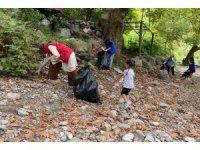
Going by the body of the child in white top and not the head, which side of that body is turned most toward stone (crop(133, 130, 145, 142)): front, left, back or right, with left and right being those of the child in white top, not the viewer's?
left

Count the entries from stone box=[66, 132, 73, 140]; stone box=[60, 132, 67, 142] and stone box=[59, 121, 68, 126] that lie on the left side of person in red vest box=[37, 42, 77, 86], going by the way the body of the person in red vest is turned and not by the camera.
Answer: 3

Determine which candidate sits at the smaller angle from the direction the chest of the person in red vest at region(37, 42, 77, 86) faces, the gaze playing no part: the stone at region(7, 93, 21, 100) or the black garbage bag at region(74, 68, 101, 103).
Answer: the stone

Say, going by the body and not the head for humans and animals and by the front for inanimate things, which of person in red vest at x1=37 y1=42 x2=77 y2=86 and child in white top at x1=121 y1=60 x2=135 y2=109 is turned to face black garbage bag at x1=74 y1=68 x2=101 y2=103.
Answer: the child in white top

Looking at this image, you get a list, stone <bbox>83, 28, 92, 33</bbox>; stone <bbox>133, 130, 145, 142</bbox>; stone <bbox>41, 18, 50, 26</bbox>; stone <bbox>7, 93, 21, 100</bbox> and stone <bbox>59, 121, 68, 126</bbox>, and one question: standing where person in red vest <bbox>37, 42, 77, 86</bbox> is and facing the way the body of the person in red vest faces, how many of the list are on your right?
2

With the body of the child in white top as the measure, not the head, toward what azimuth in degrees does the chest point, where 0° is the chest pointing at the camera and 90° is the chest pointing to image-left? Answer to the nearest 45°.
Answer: approximately 90°

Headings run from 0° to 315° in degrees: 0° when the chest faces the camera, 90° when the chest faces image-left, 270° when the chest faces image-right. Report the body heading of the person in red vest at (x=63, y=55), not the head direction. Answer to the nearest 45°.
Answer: approximately 90°

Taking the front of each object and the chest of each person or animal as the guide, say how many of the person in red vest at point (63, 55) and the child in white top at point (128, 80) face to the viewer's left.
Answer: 2

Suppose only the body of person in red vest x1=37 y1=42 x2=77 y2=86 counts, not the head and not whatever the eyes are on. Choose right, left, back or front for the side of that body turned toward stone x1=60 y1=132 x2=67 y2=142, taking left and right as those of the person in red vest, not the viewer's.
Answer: left

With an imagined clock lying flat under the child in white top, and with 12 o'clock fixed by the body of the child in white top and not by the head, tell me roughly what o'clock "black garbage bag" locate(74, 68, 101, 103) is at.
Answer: The black garbage bag is roughly at 12 o'clock from the child in white top.
